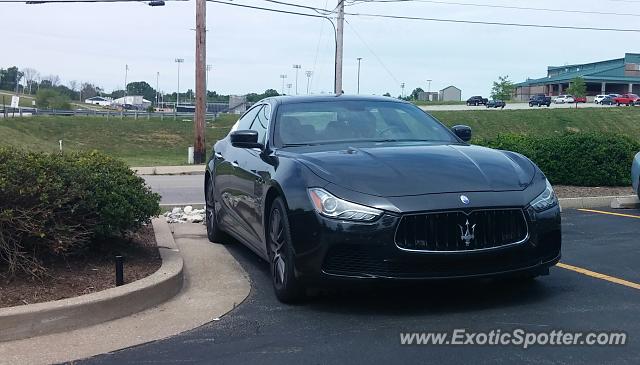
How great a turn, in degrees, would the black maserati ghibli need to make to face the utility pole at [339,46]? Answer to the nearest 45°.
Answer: approximately 135° to its left

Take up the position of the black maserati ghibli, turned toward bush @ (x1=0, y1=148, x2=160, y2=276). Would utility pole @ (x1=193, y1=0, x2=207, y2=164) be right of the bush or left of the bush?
right

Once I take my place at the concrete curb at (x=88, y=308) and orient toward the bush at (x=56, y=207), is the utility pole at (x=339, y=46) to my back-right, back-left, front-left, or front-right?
front-right

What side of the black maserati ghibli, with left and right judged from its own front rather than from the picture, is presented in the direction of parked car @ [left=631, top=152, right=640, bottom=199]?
left

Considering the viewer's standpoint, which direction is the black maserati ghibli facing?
facing the viewer and to the right of the viewer

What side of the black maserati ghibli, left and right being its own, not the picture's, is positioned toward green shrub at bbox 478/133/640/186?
left

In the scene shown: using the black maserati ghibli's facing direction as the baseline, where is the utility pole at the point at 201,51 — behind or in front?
behind

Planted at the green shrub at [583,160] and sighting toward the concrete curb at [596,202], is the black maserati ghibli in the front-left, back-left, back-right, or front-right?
front-right
